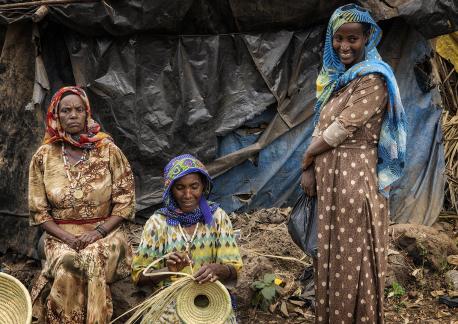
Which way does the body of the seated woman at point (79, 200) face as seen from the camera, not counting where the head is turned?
toward the camera

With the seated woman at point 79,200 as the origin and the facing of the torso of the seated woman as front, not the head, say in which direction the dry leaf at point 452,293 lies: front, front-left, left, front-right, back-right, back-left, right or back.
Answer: left

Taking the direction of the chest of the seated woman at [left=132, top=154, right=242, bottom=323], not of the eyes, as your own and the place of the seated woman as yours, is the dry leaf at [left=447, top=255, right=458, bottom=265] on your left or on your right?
on your left

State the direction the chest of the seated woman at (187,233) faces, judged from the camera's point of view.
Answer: toward the camera

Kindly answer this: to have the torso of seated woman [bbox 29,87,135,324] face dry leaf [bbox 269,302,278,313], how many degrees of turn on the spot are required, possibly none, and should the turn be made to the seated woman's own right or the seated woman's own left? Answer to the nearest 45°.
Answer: approximately 90° to the seated woman's own left

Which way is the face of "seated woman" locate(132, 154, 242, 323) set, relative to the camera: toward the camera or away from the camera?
toward the camera

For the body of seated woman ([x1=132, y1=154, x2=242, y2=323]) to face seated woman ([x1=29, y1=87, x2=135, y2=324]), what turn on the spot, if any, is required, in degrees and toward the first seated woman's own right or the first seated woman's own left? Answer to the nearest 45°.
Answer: approximately 135° to the first seated woman's own right

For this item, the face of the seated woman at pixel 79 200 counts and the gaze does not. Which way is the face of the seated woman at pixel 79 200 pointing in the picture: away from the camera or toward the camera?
toward the camera

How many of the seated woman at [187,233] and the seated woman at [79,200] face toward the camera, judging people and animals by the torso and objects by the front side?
2

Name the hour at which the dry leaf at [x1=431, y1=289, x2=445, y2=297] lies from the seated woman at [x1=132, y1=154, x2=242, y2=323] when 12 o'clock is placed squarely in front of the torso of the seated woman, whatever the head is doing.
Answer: The dry leaf is roughly at 8 o'clock from the seated woman.

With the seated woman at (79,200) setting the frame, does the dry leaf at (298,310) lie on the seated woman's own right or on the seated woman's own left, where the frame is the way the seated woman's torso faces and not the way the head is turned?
on the seated woman's own left

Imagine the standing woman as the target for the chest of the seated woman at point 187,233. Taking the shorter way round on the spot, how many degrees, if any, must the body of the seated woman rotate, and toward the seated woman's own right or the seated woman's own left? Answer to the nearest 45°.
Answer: approximately 90° to the seated woman's own left
